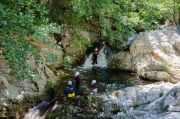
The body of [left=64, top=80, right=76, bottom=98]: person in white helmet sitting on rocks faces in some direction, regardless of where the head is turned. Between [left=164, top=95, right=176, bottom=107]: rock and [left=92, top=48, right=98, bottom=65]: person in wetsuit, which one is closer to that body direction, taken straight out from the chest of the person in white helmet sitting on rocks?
the person in wetsuit

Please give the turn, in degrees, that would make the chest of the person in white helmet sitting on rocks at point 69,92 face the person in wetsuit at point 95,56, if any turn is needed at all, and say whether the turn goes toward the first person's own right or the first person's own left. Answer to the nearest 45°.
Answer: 0° — they already face them

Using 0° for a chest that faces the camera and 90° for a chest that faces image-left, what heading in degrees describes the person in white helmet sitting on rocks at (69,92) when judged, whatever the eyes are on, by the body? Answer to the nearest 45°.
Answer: approximately 180°

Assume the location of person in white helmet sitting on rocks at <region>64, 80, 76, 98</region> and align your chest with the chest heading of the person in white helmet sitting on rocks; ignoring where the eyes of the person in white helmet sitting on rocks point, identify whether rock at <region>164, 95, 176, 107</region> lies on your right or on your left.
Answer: on your right

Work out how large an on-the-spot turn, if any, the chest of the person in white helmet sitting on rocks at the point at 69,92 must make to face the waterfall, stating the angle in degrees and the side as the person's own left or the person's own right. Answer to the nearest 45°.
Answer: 0° — they already face it

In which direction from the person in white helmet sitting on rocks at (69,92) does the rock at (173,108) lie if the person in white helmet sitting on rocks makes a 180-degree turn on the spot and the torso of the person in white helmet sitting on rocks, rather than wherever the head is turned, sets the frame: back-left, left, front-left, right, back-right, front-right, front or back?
front-left
